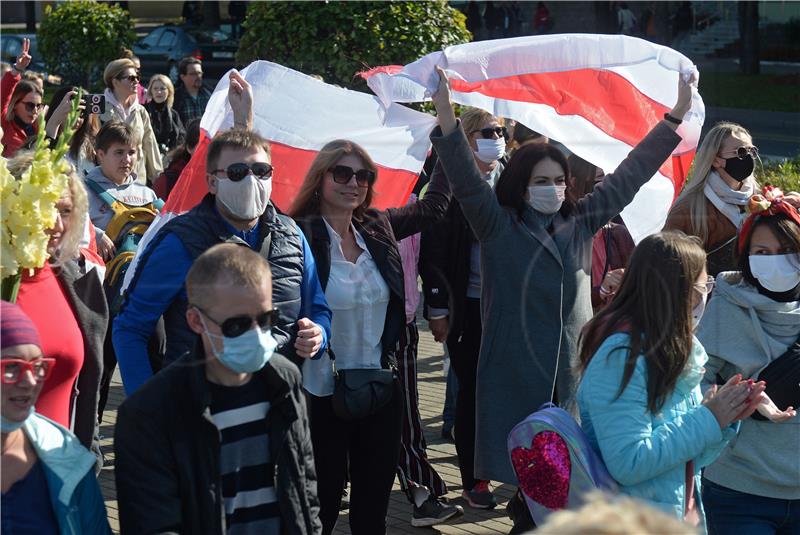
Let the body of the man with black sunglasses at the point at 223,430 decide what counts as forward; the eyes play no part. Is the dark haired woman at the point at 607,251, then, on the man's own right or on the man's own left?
on the man's own left

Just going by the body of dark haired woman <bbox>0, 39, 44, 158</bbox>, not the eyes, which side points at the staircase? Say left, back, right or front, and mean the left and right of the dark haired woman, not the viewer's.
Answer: left

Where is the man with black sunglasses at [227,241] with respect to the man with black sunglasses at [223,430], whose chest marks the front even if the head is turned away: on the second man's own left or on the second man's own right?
on the second man's own left

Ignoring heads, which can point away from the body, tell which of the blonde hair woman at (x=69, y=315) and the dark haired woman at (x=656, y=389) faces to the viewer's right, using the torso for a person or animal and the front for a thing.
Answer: the dark haired woman

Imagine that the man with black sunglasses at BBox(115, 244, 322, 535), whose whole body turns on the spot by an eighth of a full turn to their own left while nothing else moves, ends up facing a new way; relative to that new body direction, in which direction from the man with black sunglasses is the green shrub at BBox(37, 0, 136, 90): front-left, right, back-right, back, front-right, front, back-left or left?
left

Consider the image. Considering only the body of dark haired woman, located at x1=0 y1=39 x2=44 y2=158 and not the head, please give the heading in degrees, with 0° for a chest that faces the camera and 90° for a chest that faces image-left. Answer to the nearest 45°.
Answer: approximately 315°

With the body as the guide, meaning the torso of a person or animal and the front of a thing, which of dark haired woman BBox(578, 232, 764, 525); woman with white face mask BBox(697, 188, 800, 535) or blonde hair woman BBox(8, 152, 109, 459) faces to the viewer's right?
the dark haired woman

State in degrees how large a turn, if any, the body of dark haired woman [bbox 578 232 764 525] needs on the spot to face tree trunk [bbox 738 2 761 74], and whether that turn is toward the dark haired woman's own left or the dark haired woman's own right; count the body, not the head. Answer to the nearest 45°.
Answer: approximately 90° to the dark haired woman's own left

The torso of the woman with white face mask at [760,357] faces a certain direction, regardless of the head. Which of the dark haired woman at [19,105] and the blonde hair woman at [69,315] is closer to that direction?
the blonde hair woman

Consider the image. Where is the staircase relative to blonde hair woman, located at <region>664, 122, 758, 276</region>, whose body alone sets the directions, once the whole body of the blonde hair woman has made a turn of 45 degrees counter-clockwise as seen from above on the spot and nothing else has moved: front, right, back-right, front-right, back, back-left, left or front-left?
left
